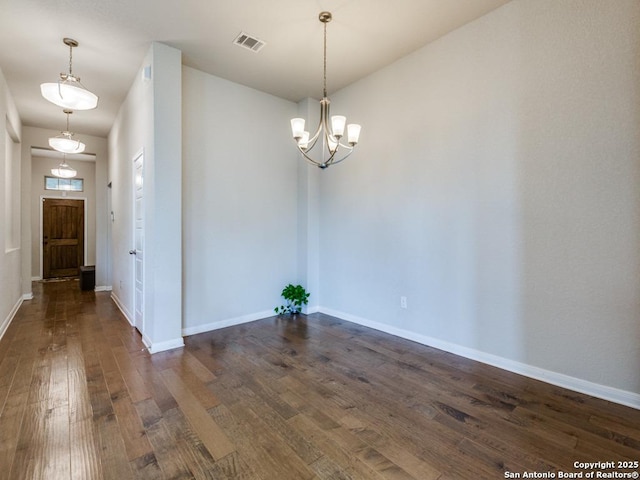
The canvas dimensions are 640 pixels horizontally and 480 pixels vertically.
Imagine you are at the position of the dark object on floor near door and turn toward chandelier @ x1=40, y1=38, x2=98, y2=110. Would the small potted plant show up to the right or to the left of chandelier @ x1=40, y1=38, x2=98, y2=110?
left

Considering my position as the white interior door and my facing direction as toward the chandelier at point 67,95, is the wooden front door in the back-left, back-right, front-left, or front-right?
back-right

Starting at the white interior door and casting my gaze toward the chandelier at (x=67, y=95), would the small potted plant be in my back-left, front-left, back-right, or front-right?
back-left

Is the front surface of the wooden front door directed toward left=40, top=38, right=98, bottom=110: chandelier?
yes

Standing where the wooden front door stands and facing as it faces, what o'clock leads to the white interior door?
The white interior door is roughly at 12 o'clock from the wooden front door.

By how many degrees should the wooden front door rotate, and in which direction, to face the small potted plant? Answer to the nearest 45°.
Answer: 0° — it already faces it

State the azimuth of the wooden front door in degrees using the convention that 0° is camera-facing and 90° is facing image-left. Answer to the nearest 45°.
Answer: approximately 0°
